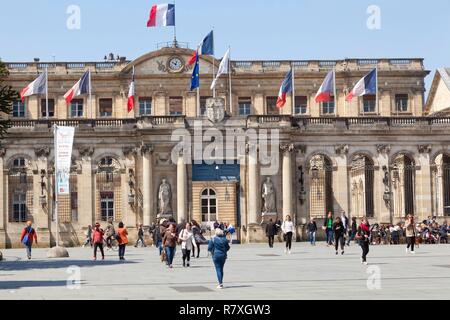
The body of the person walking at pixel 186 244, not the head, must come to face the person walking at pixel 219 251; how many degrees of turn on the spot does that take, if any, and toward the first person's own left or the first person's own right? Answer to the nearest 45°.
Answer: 0° — they already face them

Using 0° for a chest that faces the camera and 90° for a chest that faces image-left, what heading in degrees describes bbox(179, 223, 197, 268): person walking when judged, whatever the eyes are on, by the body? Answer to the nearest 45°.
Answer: approximately 0°

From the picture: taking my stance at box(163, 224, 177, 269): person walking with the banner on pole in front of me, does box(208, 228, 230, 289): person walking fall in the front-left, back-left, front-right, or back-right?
back-left

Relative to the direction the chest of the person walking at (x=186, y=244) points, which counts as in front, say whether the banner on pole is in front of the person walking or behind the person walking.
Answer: behind
